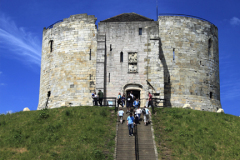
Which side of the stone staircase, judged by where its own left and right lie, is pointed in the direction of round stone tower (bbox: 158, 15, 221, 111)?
back

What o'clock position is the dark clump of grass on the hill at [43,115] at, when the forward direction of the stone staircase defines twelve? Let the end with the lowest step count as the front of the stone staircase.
The dark clump of grass on the hill is roughly at 4 o'clock from the stone staircase.

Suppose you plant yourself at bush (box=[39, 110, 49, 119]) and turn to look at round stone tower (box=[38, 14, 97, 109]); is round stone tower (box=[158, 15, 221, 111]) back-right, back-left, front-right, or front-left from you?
front-right

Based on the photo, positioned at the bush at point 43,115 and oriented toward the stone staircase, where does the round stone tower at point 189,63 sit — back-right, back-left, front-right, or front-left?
front-left

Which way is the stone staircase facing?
toward the camera

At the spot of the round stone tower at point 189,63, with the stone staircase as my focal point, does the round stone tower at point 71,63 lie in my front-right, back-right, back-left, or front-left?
front-right

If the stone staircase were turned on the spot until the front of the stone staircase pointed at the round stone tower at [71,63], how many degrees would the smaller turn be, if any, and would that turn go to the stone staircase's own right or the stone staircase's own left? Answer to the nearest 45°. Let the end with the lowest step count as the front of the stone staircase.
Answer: approximately 135° to the stone staircase's own right
